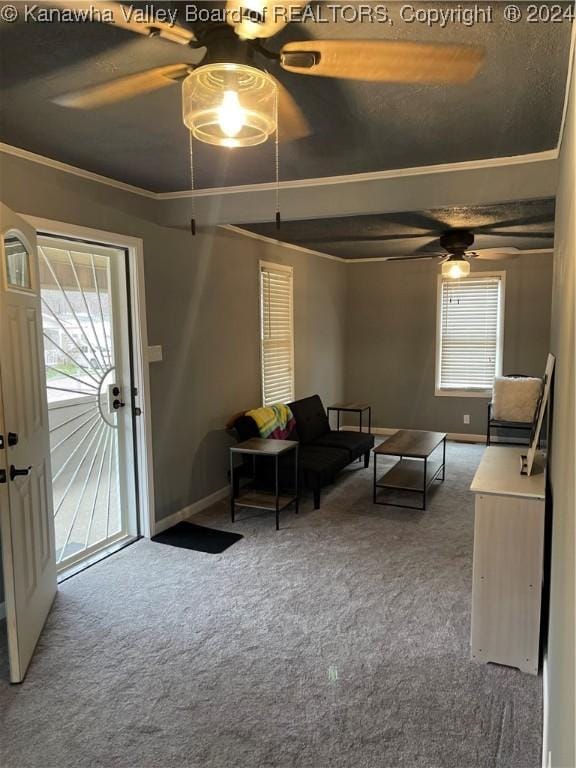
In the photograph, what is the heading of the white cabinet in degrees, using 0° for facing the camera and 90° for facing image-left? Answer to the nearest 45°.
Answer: approximately 90°

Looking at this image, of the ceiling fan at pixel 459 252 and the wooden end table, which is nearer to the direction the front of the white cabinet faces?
the wooden end table

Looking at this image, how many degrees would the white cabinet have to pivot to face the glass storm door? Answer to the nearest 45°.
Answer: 0° — it already faces it

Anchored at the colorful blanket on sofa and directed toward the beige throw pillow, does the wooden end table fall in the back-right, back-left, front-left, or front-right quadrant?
back-right
